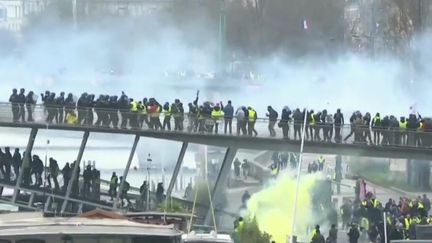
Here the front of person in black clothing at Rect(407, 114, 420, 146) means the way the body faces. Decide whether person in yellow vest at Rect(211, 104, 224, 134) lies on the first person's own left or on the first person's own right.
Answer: on the first person's own left

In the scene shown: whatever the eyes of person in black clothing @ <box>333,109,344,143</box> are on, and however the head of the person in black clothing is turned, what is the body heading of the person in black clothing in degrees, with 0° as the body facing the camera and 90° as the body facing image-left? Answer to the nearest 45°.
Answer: approximately 180°

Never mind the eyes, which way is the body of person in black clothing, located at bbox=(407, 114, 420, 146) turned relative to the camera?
away from the camera
